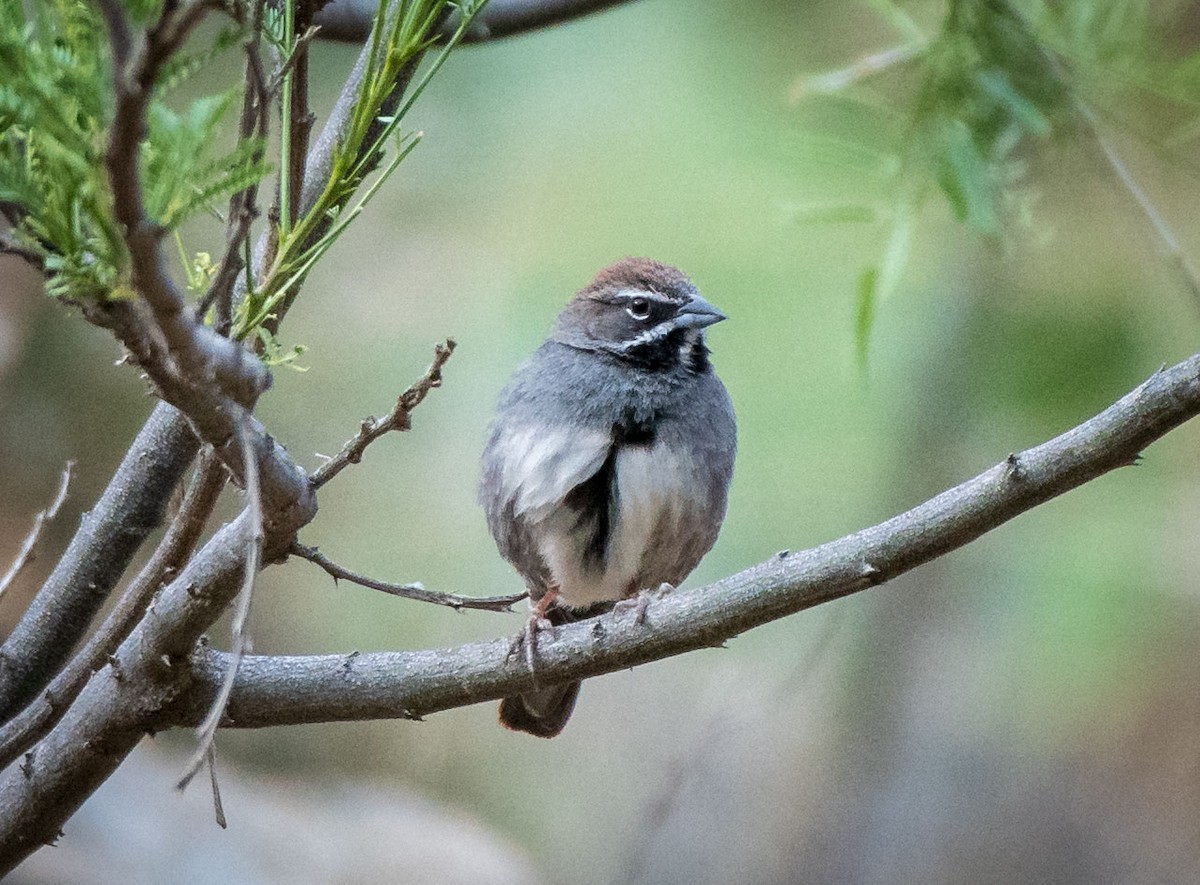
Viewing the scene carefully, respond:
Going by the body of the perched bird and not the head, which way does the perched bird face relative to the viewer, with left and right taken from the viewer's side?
facing the viewer and to the right of the viewer

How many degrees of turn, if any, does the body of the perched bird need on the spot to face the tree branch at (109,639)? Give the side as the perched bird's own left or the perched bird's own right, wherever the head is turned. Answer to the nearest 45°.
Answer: approximately 45° to the perched bird's own right

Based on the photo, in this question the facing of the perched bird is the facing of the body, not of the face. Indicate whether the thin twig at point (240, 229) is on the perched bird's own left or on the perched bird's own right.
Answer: on the perched bird's own right

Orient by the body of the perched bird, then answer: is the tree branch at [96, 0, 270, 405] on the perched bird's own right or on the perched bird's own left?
on the perched bird's own right
